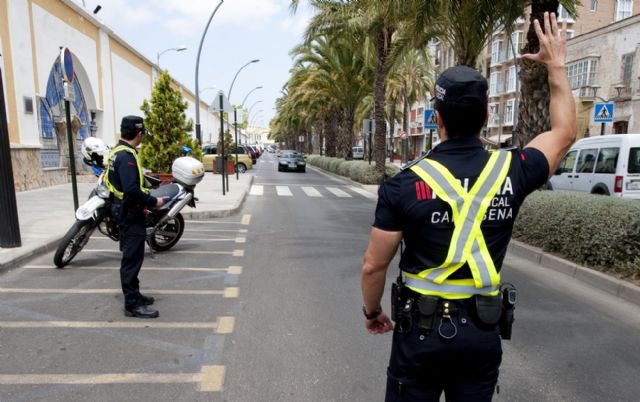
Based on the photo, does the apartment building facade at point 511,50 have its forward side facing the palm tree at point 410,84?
yes

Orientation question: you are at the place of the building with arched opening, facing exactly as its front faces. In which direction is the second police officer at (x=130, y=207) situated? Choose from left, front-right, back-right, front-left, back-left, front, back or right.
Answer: front-right

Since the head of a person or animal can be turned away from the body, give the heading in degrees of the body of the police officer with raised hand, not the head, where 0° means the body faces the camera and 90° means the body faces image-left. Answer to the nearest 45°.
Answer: approximately 180°

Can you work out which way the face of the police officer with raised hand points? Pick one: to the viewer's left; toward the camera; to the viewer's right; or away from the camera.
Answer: away from the camera

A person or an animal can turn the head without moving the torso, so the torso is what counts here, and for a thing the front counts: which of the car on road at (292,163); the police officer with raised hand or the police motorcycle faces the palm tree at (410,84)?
the police officer with raised hand

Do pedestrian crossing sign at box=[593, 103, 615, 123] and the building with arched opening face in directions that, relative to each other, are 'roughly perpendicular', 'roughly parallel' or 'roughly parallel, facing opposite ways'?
roughly perpendicular

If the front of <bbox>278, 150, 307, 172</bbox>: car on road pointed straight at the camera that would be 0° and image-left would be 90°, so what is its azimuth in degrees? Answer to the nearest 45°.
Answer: approximately 0°

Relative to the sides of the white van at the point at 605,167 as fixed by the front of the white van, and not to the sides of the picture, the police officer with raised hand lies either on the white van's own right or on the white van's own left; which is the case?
on the white van's own left

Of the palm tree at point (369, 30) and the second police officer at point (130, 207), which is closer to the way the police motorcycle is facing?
the second police officer

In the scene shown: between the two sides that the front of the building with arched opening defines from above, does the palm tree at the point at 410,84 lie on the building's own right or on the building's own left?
on the building's own left

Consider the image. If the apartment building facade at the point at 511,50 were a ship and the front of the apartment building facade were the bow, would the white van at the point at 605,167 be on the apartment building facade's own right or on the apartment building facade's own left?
on the apartment building facade's own left

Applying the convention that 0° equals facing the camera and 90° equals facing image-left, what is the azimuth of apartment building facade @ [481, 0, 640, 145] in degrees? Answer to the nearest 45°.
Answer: approximately 45°
